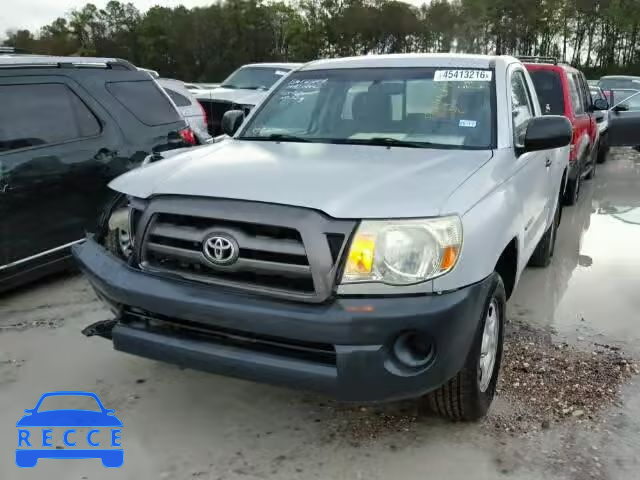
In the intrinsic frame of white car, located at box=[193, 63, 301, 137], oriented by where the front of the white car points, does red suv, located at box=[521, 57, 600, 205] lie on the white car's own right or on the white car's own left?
on the white car's own left

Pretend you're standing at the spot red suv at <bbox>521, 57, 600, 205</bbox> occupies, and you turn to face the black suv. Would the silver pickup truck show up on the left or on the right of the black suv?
left

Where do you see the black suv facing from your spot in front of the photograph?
facing the viewer and to the left of the viewer

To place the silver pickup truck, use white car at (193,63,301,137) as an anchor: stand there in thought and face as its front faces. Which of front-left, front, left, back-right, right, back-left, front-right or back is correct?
front-left

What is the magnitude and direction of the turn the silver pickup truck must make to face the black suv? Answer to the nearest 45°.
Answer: approximately 90° to its right

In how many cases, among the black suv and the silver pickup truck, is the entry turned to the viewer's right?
0

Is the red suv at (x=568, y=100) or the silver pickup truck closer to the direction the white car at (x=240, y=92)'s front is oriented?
the silver pickup truck

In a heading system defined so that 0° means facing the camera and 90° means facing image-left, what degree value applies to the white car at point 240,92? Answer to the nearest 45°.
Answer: approximately 45°
